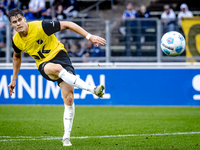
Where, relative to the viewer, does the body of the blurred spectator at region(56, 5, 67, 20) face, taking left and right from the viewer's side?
facing the viewer

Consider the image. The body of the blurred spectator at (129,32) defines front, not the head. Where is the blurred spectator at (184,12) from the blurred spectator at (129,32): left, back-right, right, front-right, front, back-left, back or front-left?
back-left

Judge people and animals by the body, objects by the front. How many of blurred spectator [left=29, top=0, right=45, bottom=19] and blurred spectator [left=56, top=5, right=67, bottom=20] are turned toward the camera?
2

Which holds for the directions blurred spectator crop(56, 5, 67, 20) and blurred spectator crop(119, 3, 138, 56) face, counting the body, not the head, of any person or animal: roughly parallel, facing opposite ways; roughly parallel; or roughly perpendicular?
roughly parallel

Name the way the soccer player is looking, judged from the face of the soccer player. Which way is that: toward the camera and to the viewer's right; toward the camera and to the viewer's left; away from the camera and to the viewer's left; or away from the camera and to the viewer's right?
toward the camera and to the viewer's right

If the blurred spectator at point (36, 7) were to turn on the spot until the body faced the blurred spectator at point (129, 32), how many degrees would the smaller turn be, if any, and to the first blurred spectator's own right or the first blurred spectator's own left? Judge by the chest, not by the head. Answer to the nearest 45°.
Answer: approximately 45° to the first blurred spectator's own left

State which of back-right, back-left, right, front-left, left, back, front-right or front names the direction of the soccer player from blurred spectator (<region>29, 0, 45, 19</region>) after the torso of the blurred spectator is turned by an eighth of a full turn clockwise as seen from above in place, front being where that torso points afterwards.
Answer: front-left

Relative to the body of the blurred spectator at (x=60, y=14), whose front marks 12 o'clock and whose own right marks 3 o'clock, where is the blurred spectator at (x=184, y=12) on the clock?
the blurred spectator at (x=184, y=12) is roughly at 9 o'clock from the blurred spectator at (x=60, y=14).

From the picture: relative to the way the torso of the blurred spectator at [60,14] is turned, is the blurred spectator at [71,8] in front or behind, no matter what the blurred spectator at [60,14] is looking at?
behind

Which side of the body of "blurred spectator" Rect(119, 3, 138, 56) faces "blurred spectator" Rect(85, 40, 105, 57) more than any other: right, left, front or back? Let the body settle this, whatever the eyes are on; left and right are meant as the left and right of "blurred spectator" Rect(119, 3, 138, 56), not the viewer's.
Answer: right

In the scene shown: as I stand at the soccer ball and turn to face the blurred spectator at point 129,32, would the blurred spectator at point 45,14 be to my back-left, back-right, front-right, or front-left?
front-left

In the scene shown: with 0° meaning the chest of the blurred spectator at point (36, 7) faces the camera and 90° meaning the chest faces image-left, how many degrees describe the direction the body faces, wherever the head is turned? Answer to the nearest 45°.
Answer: approximately 0°

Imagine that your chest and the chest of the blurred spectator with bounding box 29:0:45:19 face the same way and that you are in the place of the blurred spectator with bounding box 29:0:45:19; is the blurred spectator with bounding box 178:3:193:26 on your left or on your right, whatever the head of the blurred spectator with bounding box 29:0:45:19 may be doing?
on your left

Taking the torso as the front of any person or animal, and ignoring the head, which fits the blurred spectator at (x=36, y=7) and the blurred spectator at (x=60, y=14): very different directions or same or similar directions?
same or similar directions
